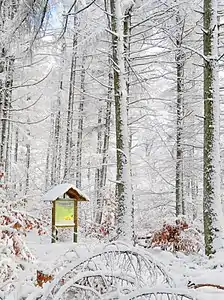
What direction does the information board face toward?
toward the camera

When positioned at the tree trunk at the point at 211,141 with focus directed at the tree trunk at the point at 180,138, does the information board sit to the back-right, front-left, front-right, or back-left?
front-left

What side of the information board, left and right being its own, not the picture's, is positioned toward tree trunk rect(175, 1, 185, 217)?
left

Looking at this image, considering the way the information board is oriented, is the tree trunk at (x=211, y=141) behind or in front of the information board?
in front
